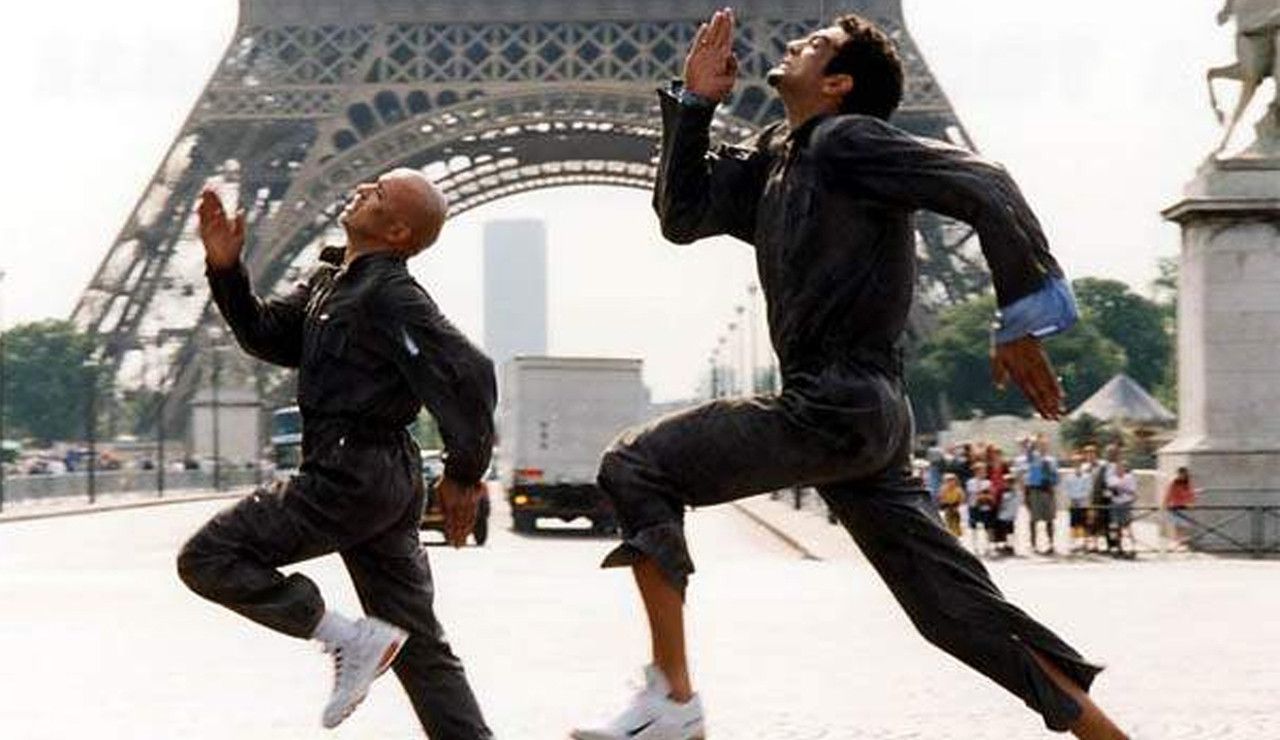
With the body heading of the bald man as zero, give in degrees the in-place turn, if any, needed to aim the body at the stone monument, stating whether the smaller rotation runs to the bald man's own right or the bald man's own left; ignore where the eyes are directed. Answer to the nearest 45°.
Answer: approximately 135° to the bald man's own right

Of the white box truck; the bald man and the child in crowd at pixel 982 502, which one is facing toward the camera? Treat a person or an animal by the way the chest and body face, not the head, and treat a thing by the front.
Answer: the child in crowd

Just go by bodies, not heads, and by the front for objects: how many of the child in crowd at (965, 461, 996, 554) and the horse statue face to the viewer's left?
1

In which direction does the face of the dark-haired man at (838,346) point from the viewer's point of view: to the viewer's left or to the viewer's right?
to the viewer's left

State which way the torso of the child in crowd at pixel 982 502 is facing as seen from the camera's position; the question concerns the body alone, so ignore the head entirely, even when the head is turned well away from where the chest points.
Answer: toward the camera

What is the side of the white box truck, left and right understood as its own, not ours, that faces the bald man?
back

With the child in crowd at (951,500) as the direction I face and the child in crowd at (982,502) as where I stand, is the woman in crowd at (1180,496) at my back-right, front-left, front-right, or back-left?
back-right

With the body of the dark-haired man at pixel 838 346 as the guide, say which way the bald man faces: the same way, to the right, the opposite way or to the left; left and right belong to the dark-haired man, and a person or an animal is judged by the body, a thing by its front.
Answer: the same way

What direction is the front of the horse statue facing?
to the viewer's left
